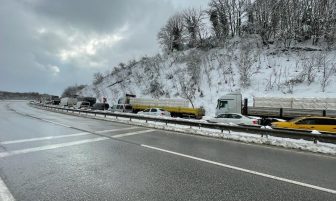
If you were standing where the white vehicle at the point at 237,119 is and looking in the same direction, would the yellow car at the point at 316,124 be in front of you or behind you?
behind

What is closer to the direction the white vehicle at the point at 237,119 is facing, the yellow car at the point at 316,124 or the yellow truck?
the yellow truck

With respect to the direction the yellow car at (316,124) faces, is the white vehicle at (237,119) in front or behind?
in front

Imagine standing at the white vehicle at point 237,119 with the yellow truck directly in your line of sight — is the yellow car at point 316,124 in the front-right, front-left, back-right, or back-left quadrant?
back-right

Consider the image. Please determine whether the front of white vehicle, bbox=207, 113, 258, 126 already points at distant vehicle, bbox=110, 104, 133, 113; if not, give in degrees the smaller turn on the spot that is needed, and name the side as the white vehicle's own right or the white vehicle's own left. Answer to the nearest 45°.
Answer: approximately 45° to the white vehicle's own right

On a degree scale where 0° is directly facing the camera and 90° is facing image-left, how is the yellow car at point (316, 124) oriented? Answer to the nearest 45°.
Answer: approximately 90°

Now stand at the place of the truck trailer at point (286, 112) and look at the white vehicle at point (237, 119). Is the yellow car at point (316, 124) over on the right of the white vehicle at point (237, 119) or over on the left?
left

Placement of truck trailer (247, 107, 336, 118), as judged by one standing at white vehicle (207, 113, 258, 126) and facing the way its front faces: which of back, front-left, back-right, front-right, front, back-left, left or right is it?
back-right
